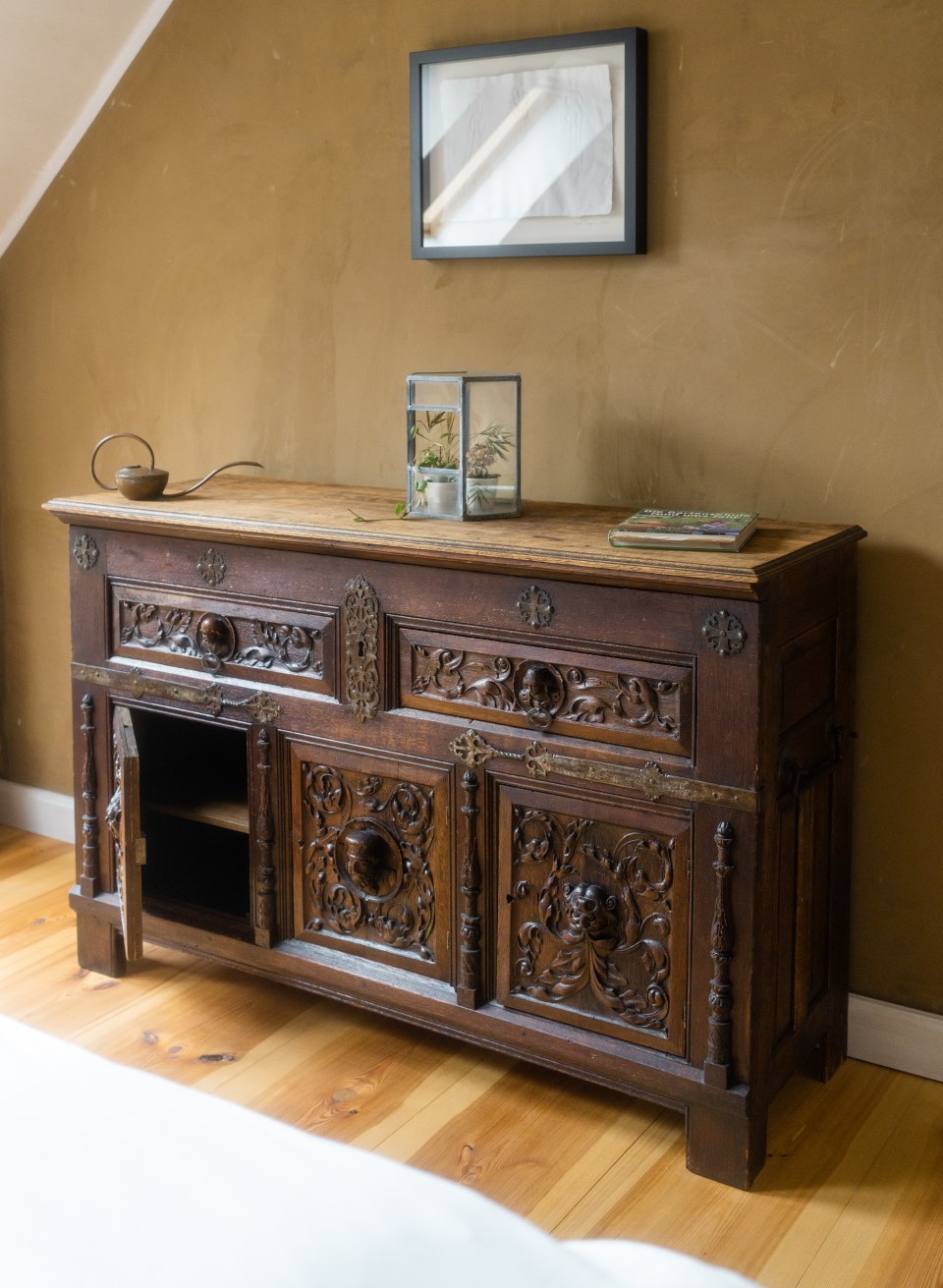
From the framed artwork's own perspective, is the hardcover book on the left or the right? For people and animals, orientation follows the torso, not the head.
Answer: on its left

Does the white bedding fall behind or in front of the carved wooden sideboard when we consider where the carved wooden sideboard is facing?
in front

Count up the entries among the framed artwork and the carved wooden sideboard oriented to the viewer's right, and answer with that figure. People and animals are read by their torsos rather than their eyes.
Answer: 0
